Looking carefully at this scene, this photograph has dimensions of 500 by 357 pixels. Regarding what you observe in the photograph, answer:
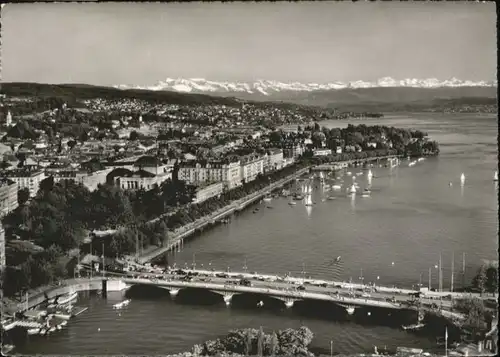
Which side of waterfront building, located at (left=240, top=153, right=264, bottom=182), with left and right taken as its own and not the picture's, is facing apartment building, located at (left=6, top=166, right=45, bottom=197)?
right

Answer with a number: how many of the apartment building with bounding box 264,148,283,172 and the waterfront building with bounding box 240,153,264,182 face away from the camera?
0

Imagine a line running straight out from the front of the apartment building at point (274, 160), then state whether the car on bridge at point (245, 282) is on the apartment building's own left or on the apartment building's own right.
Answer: on the apartment building's own right

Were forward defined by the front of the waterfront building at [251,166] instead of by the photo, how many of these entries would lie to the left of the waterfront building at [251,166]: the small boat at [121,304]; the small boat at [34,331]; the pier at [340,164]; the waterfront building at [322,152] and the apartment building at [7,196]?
2

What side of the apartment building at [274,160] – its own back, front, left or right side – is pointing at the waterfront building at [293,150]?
left

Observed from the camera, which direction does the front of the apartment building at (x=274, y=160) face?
facing the viewer and to the right of the viewer

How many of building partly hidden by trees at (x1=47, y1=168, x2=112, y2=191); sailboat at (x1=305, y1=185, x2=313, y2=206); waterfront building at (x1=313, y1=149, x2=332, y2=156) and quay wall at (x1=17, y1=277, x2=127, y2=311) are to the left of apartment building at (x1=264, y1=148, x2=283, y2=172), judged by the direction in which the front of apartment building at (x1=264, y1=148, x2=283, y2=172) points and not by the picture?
1

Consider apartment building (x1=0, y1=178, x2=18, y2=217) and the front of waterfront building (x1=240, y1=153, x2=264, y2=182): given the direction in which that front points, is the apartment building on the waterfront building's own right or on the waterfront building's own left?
on the waterfront building's own right

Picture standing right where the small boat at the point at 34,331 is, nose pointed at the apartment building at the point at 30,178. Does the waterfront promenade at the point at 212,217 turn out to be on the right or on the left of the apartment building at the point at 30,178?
right

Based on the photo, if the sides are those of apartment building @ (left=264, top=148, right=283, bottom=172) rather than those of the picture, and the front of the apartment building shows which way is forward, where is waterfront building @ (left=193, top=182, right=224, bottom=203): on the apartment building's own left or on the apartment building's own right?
on the apartment building's own right

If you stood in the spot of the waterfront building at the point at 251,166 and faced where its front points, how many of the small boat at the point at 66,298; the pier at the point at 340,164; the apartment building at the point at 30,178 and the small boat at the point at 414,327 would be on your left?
1

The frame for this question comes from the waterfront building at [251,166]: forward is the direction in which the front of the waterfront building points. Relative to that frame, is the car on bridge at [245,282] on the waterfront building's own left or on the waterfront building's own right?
on the waterfront building's own right

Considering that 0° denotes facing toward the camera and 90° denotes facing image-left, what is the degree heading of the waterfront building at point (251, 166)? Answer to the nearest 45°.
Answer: approximately 315°

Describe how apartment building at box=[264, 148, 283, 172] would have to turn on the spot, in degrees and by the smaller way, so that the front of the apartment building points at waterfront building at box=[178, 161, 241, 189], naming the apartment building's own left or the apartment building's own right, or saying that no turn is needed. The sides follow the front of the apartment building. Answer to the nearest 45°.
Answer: approximately 45° to the apartment building's own right
